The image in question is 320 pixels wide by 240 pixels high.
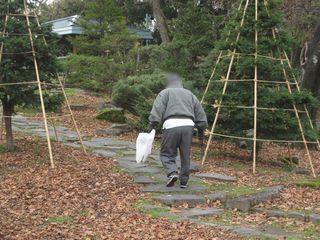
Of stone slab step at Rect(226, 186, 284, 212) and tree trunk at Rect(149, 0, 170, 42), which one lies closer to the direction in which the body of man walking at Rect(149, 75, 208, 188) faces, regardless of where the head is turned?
the tree trunk

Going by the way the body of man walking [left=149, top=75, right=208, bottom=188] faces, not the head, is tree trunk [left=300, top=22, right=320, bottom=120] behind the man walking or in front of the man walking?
in front

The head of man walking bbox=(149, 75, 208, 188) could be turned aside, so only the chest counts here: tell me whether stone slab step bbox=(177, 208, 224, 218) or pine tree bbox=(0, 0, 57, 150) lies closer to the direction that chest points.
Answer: the pine tree

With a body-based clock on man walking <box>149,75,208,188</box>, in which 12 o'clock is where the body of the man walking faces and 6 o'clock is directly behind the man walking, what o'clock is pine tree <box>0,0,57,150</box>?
The pine tree is roughly at 10 o'clock from the man walking.

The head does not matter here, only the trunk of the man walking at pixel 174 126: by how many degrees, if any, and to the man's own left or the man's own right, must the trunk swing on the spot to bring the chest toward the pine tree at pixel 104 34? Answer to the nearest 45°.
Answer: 0° — they already face it

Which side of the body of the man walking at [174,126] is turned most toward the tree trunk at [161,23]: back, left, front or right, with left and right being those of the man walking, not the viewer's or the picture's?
front

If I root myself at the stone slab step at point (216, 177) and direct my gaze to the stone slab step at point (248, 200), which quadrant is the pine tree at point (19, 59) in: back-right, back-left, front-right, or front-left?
back-right

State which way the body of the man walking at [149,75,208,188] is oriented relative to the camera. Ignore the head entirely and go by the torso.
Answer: away from the camera

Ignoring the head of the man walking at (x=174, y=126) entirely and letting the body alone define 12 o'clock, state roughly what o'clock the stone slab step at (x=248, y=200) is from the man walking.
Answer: The stone slab step is roughly at 4 o'clock from the man walking.
